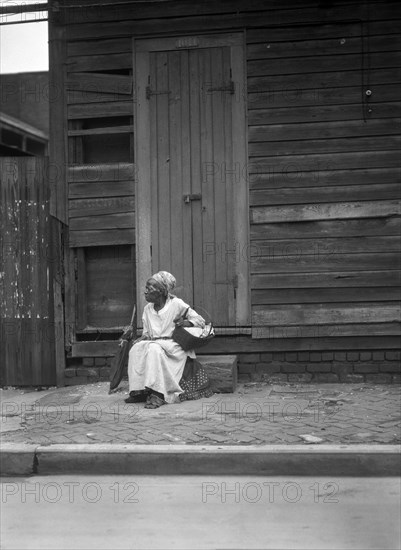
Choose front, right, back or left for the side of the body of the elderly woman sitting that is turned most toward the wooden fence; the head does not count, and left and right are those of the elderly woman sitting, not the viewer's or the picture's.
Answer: right

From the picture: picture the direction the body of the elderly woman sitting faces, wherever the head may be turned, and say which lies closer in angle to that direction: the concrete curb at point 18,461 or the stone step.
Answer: the concrete curb

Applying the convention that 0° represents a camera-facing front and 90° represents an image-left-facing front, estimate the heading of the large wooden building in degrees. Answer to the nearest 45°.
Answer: approximately 0°

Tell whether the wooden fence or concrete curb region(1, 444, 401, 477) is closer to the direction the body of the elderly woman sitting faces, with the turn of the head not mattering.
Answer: the concrete curb

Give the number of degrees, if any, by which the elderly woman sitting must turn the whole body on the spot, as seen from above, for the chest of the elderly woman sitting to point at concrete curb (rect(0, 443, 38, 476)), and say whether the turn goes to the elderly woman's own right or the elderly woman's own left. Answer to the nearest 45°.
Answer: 0° — they already face it

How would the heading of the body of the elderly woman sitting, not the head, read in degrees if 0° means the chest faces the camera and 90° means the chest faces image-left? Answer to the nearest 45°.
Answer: approximately 45°

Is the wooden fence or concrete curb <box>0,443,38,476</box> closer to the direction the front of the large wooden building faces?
the concrete curb
